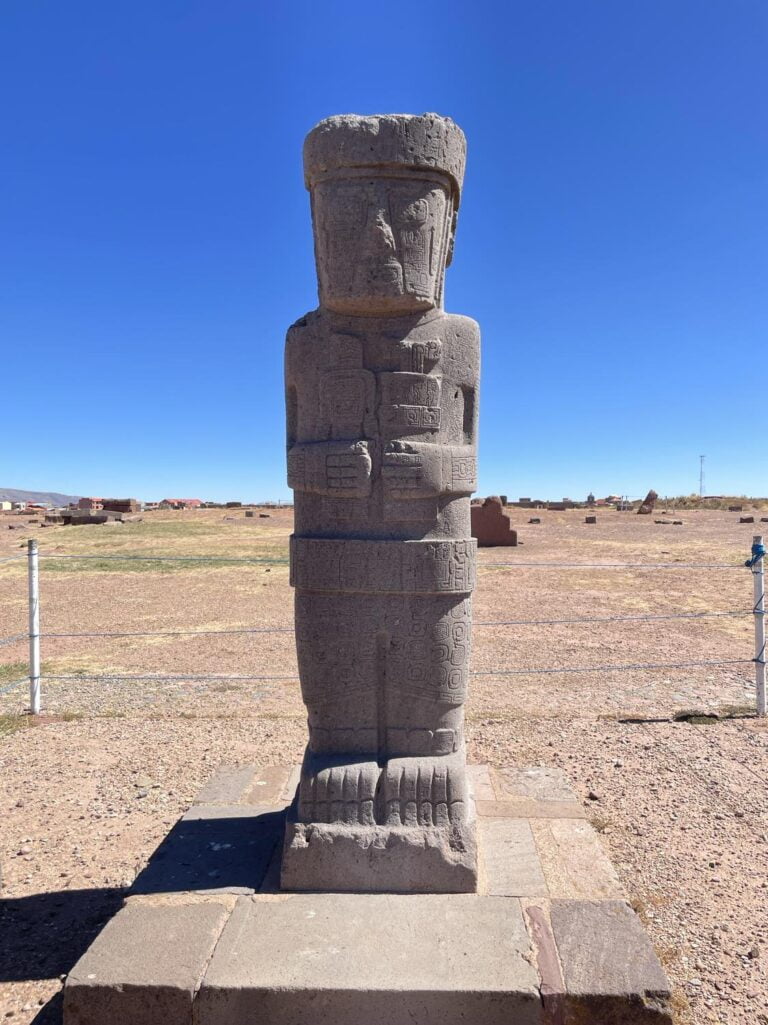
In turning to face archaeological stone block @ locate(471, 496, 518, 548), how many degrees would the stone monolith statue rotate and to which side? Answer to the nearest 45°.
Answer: approximately 180°

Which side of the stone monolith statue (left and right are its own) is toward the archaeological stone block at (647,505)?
back

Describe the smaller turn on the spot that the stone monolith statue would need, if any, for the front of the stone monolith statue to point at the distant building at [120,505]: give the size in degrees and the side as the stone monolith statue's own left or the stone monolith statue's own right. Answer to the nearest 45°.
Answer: approximately 180°

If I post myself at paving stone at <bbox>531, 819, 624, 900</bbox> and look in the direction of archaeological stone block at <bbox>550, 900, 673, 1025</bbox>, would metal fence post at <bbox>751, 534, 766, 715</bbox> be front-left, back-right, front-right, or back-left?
back-left

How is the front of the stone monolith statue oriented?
toward the camera

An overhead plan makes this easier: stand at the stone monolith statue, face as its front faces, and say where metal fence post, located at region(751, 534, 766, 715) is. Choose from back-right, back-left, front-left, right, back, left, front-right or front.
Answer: back-left
